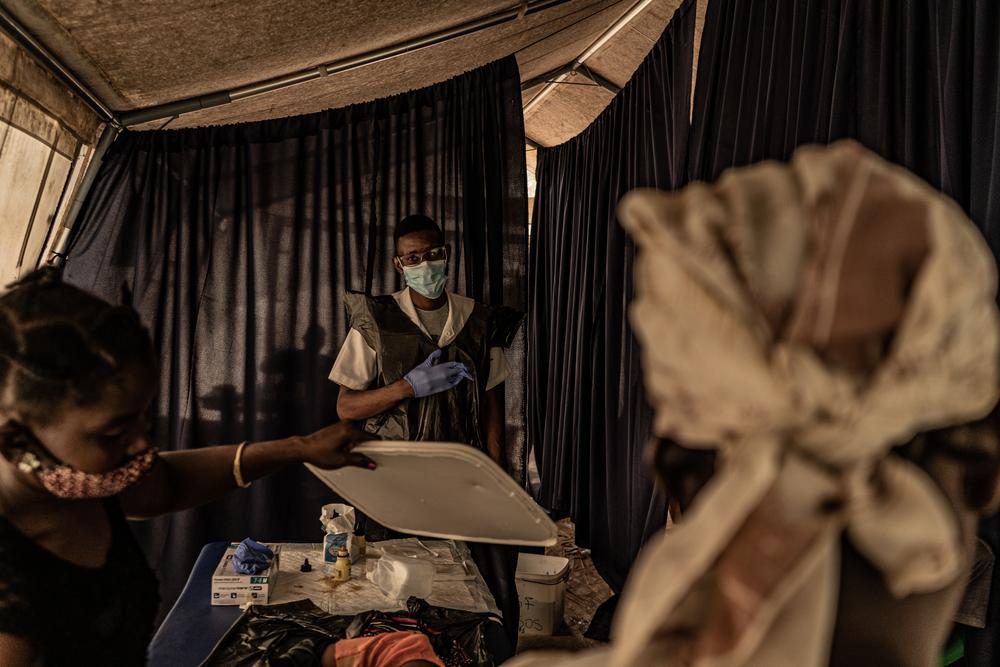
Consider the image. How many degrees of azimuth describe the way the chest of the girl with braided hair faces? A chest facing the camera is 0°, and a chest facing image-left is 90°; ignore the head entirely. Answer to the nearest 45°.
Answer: approximately 315°

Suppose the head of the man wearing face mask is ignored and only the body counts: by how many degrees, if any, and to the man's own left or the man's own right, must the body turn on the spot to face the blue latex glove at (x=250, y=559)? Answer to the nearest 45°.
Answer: approximately 45° to the man's own right

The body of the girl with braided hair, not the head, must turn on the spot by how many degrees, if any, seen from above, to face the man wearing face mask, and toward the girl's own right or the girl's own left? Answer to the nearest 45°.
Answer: approximately 90° to the girl's own left
